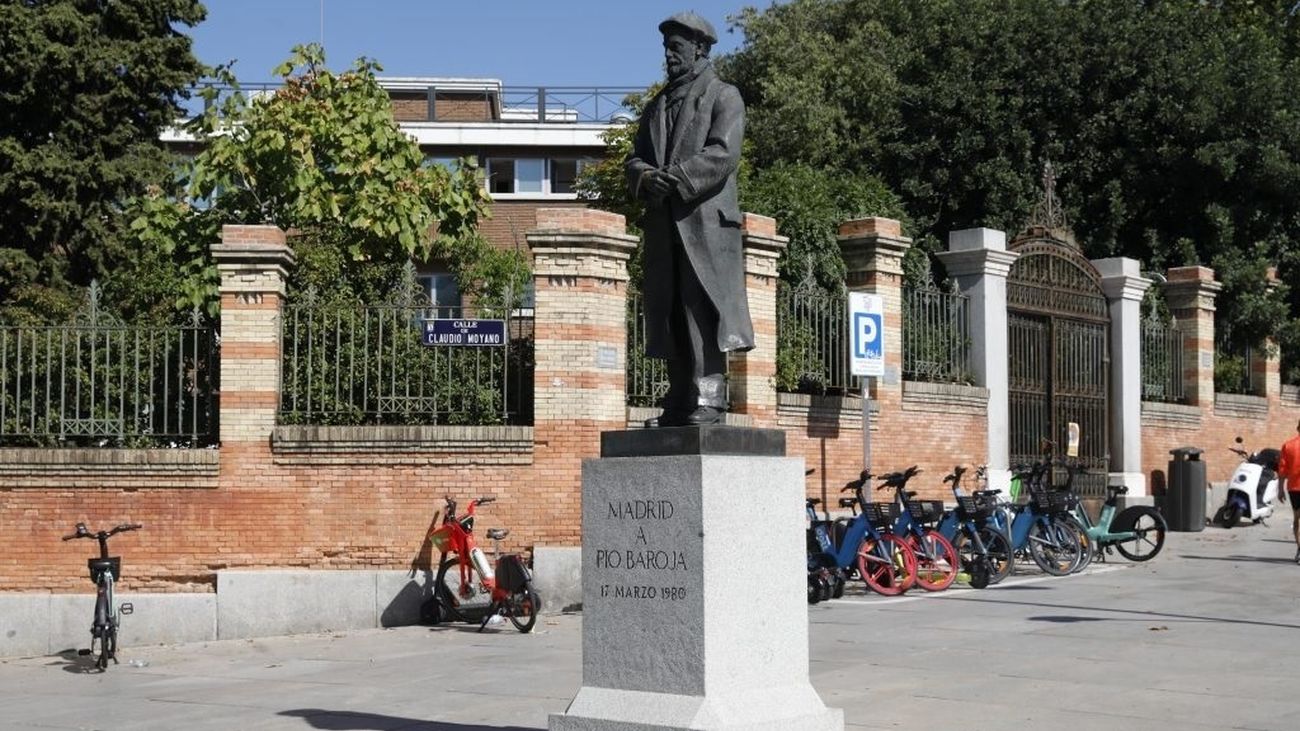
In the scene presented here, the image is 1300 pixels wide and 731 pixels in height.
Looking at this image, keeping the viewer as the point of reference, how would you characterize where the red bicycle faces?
facing away from the viewer and to the left of the viewer

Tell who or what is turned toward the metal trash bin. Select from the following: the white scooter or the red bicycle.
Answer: the white scooter

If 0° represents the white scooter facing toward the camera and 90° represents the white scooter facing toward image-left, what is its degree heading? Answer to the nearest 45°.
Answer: approximately 45°

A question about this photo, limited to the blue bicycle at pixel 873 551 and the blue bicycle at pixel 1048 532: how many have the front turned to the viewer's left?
0

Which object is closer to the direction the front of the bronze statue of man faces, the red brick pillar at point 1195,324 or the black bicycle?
the black bicycle

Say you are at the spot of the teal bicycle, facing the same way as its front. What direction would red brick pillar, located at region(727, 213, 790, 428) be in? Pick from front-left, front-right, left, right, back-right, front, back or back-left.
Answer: front-left

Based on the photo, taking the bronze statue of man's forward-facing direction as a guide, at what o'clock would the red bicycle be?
The red bicycle is roughly at 4 o'clock from the bronze statue of man.

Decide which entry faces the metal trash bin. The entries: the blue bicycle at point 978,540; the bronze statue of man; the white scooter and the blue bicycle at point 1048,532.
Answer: the white scooter
